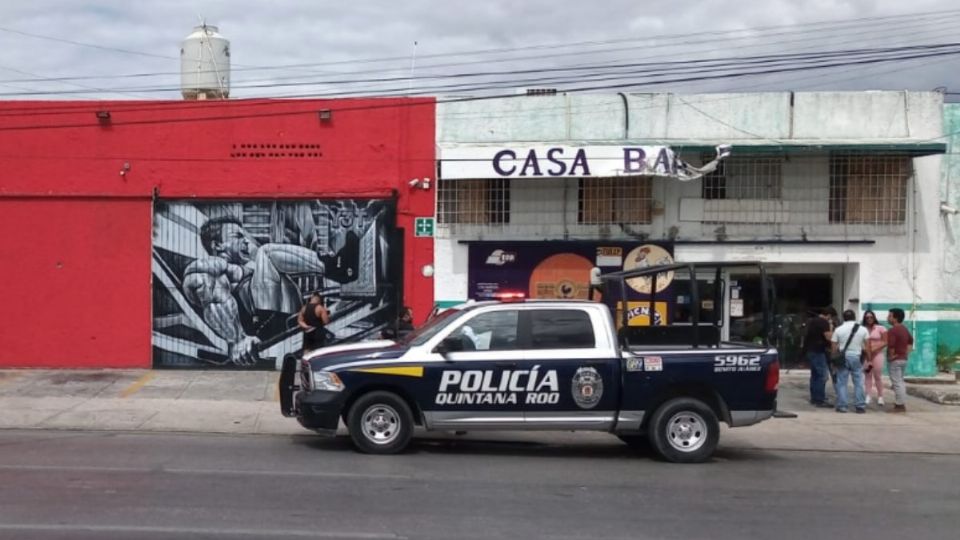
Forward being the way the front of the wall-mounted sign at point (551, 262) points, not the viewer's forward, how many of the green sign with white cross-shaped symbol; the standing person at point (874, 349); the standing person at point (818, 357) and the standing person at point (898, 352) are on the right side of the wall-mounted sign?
1

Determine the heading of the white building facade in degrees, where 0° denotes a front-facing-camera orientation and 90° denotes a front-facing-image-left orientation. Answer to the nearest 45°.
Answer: approximately 0°

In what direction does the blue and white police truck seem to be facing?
to the viewer's left

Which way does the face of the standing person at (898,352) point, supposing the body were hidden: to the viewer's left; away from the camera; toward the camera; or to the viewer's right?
to the viewer's left

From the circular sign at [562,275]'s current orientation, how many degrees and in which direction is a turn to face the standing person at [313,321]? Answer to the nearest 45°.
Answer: approximately 45° to its right

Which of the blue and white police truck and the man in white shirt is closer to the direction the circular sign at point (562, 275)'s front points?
the blue and white police truck
